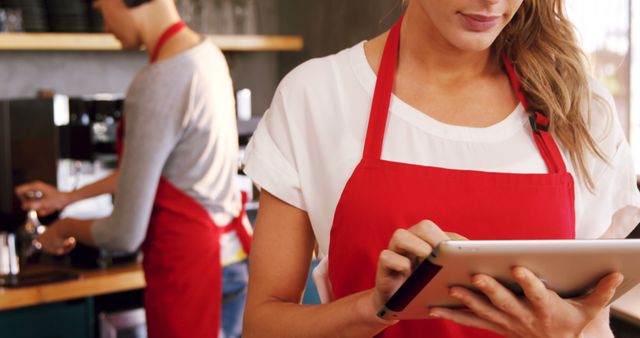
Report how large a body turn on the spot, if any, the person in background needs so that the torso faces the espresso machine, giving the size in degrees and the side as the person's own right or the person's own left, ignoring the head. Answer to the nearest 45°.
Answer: approximately 45° to the person's own right

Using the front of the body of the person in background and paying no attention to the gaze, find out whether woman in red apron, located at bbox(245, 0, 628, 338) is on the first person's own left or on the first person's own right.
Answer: on the first person's own left

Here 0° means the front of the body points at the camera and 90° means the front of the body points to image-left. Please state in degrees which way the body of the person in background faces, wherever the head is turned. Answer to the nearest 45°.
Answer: approximately 90°
